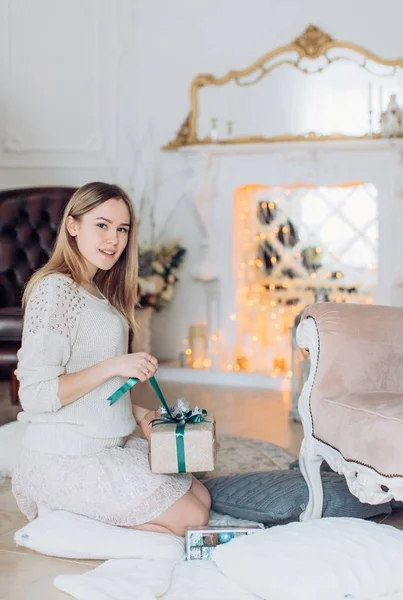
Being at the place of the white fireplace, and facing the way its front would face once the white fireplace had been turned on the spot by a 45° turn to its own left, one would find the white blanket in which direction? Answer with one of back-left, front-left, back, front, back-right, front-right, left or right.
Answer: front-right

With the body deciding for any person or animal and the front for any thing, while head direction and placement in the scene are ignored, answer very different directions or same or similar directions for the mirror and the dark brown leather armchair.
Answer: same or similar directions

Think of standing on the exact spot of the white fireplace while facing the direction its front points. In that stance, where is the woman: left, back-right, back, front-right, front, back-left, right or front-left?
front

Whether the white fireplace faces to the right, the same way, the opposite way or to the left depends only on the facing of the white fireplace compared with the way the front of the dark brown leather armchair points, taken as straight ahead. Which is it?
the same way

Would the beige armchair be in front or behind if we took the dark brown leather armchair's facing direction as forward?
in front

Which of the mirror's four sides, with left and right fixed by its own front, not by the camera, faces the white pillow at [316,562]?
front

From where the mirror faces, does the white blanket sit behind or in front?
in front

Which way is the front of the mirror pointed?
toward the camera

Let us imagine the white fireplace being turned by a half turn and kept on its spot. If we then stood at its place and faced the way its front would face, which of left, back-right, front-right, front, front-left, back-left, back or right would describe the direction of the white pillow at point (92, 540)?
back

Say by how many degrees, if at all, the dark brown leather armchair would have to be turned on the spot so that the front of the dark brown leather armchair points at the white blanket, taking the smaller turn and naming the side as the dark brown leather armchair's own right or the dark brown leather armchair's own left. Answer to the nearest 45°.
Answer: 0° — it already faces it

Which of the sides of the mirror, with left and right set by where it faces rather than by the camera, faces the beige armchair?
front

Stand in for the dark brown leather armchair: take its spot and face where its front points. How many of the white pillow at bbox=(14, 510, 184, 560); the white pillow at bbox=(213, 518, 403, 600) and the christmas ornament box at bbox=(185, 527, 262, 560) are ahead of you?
3

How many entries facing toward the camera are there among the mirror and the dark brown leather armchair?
2

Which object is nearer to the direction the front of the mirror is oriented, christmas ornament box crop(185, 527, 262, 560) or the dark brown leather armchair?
the christmas ornament box

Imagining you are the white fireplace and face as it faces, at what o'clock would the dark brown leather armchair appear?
The dark brown leather armchair is roughly at 2 o'clock from the white fireplace.

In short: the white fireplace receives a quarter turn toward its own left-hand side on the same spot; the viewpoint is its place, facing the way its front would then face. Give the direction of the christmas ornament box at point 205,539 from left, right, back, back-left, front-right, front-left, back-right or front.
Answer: right
